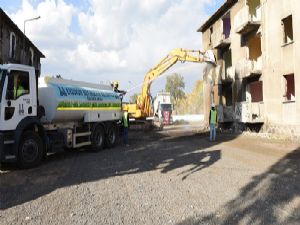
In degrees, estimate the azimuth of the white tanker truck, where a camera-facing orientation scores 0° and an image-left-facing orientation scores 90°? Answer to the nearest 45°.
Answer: approximately 45°

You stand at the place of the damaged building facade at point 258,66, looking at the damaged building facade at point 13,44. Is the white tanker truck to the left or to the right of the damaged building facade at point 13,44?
left

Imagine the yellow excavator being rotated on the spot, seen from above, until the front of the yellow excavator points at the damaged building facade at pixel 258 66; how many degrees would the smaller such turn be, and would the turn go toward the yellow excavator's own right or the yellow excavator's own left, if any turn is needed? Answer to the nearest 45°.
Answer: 0° — it already faces it

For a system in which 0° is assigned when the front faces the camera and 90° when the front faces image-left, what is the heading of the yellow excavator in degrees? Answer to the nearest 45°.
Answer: approximately 270°

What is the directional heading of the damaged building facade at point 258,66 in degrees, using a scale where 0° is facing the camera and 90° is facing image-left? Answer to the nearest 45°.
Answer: approximately 45°

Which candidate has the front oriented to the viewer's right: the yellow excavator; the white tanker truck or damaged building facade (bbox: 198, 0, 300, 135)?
the yellow excavator

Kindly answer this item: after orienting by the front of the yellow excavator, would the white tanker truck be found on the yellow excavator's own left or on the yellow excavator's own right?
on the yellow excavator's own right

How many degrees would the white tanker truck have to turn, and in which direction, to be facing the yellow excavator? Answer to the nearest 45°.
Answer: approximately 180°

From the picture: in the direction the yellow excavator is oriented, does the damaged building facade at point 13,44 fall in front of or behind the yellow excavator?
behind

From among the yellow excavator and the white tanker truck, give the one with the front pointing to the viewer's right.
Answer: the yellow excavator
